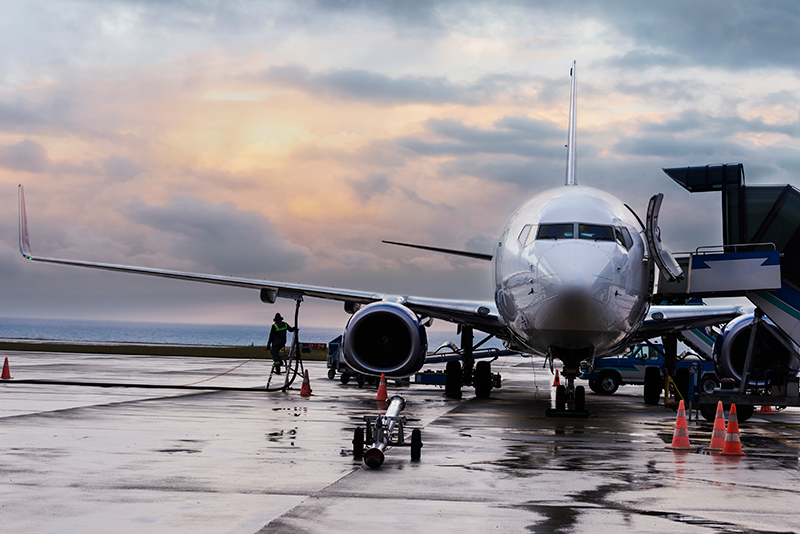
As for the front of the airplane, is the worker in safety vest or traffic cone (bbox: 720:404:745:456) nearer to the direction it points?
the traffic cone

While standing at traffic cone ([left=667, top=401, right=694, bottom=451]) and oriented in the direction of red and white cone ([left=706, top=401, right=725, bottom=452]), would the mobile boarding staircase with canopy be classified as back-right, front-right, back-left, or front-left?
front-left

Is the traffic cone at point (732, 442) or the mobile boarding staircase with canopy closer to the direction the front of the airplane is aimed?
the traffic cone

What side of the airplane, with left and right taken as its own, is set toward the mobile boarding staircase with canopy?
left

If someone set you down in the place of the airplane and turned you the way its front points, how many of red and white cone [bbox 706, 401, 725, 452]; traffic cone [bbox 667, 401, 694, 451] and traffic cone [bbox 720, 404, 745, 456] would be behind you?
0

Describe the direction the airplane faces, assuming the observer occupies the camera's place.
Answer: facing the viewer

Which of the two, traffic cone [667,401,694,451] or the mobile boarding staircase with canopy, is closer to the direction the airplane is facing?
the traffic cone

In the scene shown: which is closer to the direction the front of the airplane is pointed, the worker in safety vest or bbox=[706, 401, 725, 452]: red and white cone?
the red and white cone

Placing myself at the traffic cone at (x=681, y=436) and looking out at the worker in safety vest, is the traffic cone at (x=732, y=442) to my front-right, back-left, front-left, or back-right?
back-right

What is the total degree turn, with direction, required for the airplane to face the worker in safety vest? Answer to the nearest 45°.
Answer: approximately 135° to its right

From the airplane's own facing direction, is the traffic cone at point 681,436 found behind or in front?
in front

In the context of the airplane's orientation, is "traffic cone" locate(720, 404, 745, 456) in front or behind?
in front
